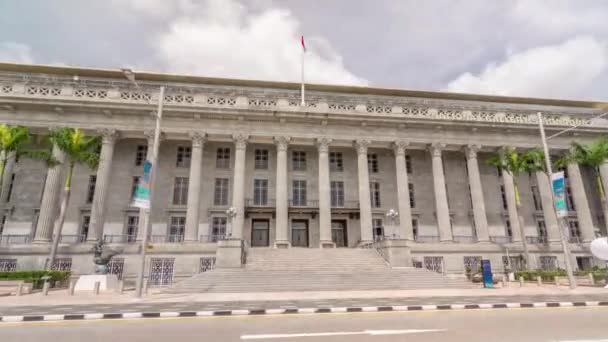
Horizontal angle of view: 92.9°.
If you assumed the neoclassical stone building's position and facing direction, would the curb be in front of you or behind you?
in front

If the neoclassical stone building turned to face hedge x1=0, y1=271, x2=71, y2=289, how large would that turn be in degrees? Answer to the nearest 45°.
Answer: approximately 45° to its right

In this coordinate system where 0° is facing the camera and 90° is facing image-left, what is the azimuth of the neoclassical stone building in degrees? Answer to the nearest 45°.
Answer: approximately 0°

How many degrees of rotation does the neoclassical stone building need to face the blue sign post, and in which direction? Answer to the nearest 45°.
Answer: approximately 45° to its left

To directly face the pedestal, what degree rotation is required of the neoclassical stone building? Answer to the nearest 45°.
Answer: approximately 45° to its right

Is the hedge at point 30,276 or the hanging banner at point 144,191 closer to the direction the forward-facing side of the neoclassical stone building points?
the hanging banner
